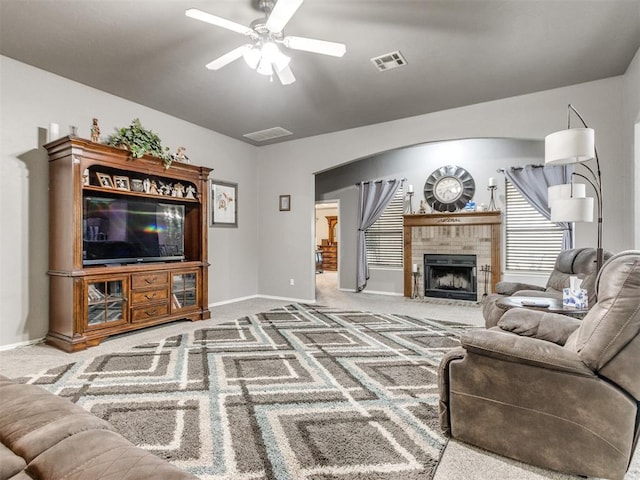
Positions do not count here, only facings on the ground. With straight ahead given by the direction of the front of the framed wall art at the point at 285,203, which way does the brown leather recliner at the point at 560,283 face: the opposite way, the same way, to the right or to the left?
to the right

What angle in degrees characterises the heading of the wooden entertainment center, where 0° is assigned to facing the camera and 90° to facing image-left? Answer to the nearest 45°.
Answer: approximately 315°

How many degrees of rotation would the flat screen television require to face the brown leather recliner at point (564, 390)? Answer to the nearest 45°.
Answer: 0° — it already faces it

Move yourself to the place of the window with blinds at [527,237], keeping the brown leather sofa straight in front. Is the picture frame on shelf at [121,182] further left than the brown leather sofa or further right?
right

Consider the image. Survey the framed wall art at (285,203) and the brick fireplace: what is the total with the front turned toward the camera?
2

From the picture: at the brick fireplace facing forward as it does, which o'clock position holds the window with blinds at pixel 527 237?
The window with blinds is roughly at 9 o'clock from the brick fireplace.

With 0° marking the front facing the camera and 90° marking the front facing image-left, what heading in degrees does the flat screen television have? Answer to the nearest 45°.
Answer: approximately 315°

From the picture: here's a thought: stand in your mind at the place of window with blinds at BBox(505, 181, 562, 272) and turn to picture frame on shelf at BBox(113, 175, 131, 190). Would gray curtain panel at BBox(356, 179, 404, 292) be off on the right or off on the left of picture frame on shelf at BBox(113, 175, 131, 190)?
right

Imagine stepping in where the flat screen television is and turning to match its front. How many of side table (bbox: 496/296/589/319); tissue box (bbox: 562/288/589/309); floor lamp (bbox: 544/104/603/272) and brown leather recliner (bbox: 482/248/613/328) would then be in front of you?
4

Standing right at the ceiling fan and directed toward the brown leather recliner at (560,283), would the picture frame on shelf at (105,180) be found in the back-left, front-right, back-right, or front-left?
back-left

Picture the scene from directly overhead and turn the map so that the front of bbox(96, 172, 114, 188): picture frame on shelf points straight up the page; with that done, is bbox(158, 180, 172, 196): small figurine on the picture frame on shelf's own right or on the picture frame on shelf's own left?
on the picture frame on shelf's own left
